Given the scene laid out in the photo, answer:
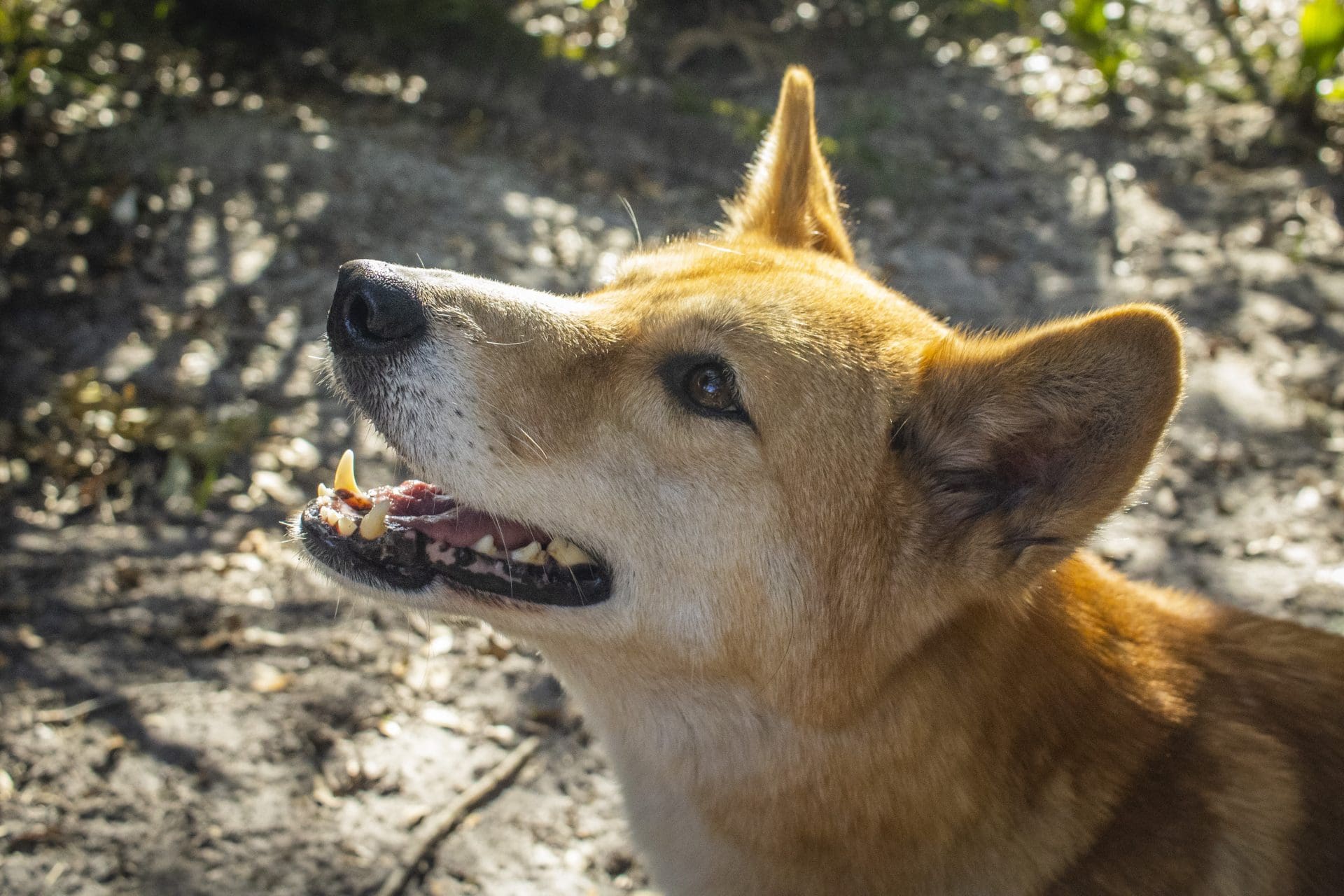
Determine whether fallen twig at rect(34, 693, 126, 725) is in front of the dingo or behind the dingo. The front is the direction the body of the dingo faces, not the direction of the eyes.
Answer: in front

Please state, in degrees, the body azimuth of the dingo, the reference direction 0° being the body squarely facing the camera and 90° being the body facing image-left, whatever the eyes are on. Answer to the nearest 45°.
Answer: approximately 90°
